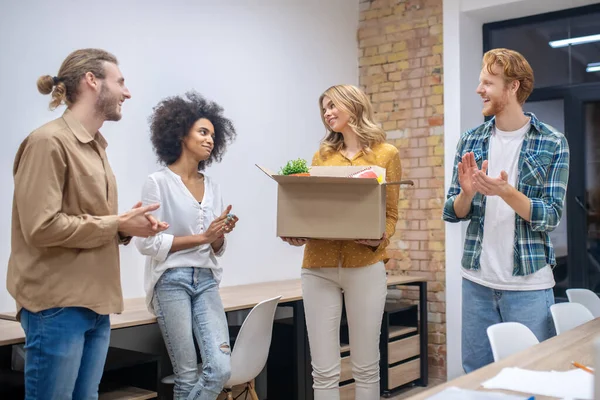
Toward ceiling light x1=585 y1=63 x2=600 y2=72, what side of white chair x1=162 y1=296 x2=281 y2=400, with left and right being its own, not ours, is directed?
right

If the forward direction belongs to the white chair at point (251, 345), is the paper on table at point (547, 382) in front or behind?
behind

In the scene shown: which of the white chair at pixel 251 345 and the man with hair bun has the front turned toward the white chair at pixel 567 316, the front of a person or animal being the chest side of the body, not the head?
the man with hair bun

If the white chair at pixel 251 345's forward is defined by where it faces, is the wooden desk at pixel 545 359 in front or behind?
behind

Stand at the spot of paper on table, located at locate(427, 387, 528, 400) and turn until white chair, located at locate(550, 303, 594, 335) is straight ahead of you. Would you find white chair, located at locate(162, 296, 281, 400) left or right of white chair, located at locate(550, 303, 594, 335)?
left

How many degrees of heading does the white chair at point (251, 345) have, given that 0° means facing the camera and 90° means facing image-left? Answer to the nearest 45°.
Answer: approximately 135°

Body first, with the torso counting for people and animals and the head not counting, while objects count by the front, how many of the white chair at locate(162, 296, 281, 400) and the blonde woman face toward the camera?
1

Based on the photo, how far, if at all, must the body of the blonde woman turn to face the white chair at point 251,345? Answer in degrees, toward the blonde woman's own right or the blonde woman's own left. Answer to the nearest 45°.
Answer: approximately 135° to the blonde woman's own right

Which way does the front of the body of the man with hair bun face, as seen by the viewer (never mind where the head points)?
to the viewer's right

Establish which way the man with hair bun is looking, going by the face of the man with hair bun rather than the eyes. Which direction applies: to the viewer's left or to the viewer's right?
to the viewer's right
